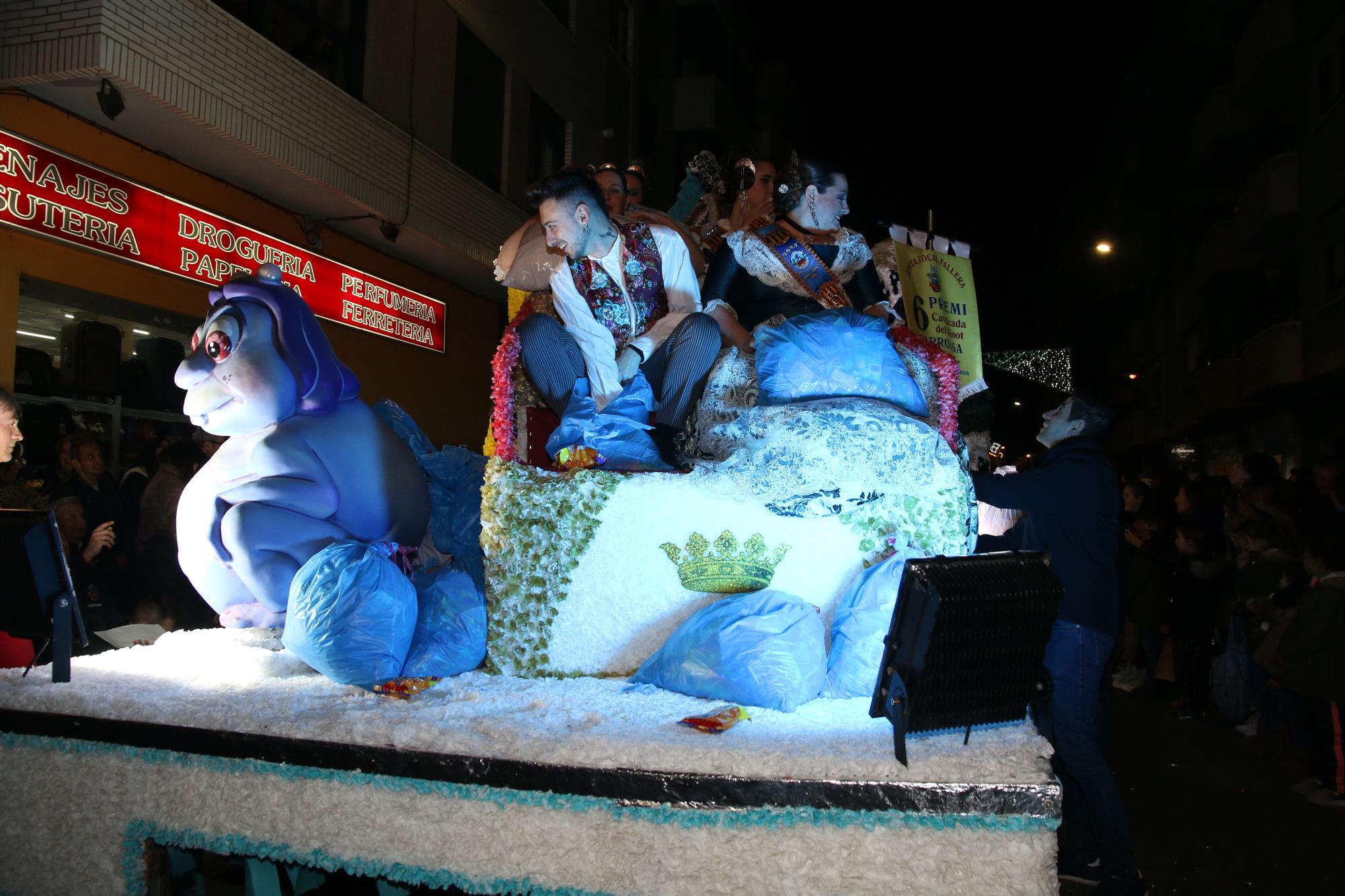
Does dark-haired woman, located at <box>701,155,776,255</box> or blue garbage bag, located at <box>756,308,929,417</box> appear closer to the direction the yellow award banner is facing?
the blue garbage bag

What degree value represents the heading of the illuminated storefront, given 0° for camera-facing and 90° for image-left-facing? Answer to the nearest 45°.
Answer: approximately 315°

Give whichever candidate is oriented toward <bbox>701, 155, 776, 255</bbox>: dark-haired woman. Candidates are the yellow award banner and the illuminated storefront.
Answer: the illuminated storefront

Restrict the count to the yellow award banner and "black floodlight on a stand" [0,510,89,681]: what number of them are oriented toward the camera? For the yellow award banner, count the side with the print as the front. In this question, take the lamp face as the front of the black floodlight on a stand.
1

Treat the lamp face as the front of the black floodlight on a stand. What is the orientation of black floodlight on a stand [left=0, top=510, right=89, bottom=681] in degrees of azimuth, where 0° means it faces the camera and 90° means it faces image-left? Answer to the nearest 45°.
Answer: approximately 225°

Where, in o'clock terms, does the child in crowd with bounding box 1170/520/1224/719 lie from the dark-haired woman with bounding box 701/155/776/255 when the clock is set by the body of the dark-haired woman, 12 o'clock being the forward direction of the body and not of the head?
The child in crowd is roughly at 9 o'clock from the dark-haired woman.
